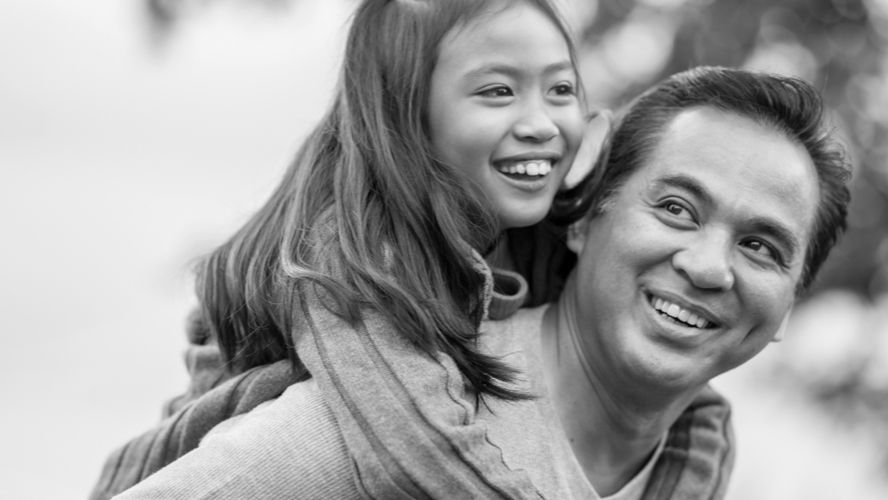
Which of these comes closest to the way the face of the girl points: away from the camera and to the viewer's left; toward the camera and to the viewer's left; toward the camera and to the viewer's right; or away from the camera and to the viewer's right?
toward the camera and to the viewer's right

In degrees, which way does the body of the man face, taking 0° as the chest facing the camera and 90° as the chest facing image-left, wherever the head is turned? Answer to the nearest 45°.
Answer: approximately 315°
